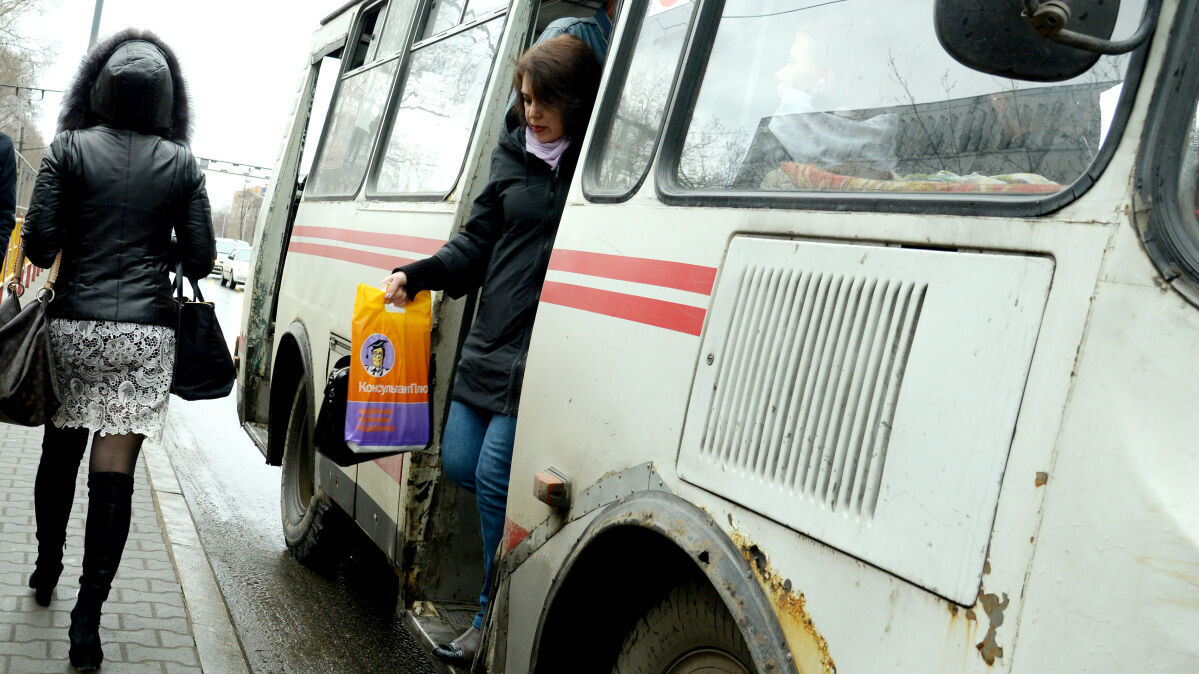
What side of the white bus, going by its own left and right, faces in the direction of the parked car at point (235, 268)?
back

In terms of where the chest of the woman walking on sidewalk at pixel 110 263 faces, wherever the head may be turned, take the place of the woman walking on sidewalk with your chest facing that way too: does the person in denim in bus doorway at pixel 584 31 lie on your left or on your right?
on your right

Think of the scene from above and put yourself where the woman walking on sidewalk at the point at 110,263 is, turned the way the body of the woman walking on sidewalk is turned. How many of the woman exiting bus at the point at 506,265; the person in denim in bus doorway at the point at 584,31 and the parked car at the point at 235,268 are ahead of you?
1

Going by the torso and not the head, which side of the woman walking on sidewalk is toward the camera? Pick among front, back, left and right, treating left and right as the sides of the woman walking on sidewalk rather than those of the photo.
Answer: back

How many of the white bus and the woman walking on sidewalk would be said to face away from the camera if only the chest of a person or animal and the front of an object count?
1

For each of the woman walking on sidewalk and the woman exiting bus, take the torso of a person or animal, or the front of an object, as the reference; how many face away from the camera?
1

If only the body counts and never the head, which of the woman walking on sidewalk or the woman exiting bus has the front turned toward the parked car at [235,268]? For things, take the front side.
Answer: the woman walking on sidewalk

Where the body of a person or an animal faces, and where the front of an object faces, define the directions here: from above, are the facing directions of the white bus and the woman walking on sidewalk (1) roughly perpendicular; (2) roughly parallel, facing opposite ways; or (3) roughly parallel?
roughly parallel, facing opposite ways

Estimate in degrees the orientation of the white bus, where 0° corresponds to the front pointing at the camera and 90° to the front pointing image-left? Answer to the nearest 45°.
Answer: approximately 315°

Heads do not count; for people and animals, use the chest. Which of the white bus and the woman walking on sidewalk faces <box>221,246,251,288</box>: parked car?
the woman walking on sidewalk

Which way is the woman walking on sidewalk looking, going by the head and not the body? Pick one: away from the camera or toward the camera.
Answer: away from the camera

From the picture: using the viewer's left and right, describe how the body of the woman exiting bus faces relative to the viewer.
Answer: facing the viewer and to the left of the viewer

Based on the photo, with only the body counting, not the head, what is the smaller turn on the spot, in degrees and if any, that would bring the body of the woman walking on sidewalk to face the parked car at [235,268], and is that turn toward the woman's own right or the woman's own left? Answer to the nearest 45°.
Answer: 0° — they already face it
